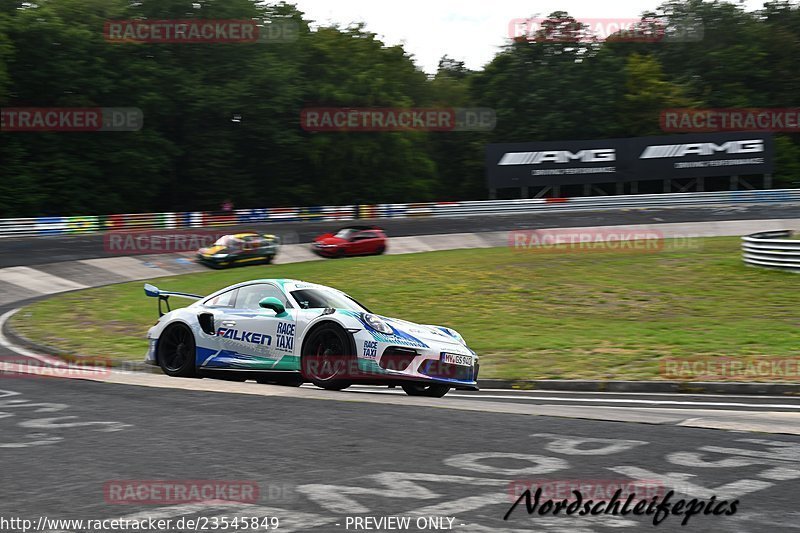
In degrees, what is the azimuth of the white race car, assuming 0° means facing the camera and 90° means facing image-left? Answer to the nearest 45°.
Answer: approximately 315°

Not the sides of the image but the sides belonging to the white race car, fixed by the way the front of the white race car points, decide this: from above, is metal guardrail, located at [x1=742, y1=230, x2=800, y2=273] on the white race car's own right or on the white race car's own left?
on the white race car's own left

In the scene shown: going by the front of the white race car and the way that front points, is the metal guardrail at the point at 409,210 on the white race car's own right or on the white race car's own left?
on the white race car's own left

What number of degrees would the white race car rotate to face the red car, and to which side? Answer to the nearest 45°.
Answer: approximately 135° to its left

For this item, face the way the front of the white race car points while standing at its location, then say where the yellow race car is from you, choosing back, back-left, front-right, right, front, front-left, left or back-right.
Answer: back-left
